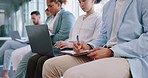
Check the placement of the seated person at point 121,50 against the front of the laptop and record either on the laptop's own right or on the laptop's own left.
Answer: on the laptop's own right

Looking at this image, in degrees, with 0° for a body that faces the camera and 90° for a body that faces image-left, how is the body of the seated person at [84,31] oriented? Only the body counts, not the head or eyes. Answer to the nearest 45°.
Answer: approximately 45°

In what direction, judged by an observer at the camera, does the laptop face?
facing away from the viewer and to the right of the viewer

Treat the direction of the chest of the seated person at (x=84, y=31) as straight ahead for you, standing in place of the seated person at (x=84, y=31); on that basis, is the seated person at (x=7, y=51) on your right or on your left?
on your right

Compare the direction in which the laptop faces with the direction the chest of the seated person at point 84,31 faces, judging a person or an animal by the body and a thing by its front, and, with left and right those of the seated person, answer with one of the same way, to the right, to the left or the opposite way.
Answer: the opposite way

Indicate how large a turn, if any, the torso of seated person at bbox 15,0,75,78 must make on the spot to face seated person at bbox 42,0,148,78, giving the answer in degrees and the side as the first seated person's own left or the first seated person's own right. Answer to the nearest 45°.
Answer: approximately 45° to the first seated person's own left

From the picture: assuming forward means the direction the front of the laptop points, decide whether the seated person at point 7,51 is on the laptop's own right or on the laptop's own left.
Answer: on the laptop's own left

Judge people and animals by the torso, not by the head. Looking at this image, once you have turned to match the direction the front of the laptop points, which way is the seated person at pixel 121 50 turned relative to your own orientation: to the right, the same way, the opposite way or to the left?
the opposite way
